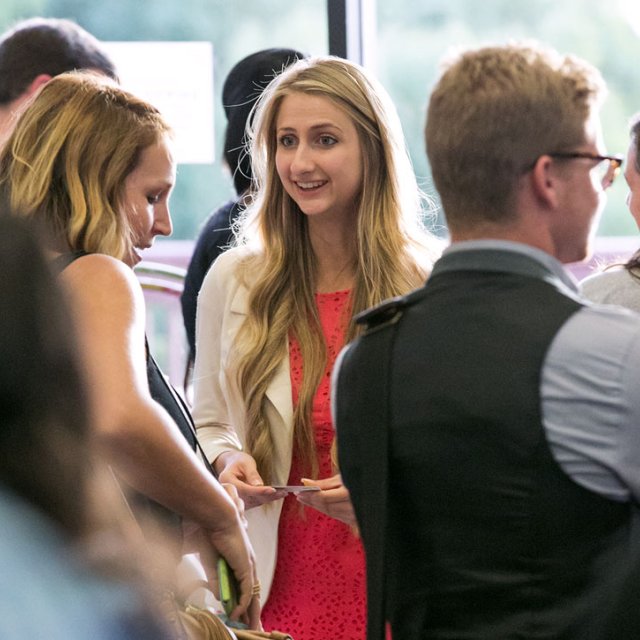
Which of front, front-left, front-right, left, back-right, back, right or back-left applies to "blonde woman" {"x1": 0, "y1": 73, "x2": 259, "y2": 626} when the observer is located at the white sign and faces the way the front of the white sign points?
front

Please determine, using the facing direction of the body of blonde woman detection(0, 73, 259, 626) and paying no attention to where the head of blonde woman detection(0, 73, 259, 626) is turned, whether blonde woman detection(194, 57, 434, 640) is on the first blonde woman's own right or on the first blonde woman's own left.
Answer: on the first blonde woman's own left

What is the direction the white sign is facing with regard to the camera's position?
facing the viewer

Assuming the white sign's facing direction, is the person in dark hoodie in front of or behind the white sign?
in front

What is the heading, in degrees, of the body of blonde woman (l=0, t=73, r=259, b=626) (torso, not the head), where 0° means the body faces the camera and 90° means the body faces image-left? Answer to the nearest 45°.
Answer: approximately 270°

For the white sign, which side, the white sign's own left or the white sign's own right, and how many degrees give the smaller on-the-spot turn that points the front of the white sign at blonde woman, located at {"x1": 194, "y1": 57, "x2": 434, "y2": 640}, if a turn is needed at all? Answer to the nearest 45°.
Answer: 0° — it already faces them

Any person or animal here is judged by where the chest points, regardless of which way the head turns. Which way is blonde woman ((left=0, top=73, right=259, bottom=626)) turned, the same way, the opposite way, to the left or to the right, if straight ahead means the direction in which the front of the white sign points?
to the left

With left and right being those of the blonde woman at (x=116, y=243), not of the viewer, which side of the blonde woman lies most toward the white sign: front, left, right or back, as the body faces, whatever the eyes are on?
left

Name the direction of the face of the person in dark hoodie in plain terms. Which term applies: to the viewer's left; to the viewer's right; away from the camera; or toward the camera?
away from the camera

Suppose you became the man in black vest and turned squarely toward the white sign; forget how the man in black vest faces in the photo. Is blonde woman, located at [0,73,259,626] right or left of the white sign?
left

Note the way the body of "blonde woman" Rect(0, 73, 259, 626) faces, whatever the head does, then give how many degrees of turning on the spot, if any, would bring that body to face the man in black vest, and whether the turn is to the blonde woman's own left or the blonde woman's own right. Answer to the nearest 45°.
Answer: approximately 45° to the blonde woman's own right

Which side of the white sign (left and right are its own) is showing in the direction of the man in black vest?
front

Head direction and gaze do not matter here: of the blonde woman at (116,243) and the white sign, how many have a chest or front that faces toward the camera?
1

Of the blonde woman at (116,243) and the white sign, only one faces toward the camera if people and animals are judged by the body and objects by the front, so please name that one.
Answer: the white sign
